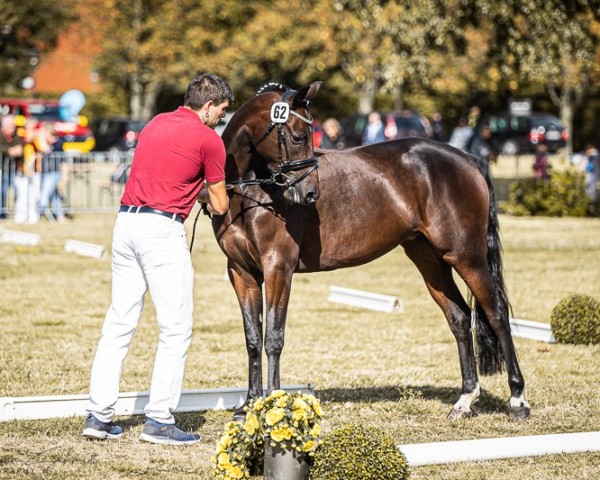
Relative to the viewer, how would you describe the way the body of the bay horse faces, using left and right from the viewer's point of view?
facing to the left of the viewer

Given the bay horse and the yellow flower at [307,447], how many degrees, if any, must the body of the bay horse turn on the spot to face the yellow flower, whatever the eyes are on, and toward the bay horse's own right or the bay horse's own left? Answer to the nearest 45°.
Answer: approximately 90° to the bay horse's own left

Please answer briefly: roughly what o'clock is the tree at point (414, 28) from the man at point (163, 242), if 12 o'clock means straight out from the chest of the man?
The tree is roughly at 11 o'clock from the man.

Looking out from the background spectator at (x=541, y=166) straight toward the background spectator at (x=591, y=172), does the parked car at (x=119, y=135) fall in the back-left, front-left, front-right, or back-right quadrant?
back-left

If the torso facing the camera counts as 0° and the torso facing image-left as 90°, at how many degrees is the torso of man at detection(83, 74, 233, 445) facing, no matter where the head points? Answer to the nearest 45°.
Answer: approximately 225°

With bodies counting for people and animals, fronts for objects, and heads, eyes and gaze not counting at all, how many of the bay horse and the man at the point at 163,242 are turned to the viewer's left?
1

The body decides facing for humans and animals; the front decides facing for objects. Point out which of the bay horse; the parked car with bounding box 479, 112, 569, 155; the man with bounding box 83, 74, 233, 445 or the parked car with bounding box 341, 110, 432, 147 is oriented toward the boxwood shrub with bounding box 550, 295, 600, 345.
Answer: the man

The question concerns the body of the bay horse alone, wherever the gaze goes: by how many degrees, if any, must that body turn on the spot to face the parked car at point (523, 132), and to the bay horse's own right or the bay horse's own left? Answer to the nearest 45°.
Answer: approximately 90° to the bay horse's own right

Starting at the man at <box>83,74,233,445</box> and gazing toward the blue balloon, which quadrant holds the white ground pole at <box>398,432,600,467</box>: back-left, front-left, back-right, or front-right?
back-right

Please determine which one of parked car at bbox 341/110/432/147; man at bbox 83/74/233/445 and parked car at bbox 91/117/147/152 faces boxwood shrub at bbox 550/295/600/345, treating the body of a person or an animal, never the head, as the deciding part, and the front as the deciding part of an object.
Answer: the man

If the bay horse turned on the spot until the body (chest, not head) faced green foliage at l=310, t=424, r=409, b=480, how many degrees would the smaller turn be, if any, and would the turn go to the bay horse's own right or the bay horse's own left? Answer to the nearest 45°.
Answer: approximately 90° to the bay horse's own left
